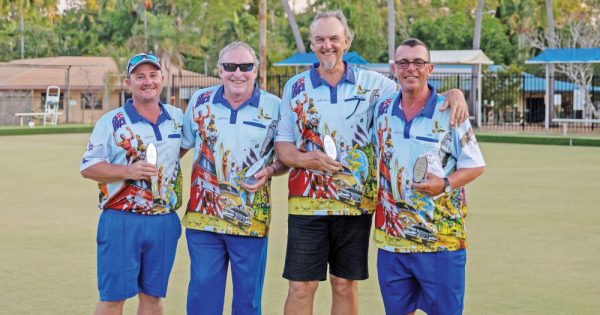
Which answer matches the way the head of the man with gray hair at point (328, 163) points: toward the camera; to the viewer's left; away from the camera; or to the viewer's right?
toward the camera

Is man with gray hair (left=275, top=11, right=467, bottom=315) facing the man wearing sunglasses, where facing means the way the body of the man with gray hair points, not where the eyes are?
no

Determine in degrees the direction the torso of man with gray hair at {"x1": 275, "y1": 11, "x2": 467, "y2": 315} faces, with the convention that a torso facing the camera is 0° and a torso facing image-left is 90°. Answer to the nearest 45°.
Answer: approximately 0°

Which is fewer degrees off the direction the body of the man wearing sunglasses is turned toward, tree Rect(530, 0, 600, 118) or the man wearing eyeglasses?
the man wearing eyeglasses

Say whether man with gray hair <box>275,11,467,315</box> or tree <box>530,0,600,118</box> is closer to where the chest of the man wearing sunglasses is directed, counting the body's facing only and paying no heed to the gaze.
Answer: the man with gray hair

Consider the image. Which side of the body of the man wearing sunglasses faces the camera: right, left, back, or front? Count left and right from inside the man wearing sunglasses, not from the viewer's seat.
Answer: front

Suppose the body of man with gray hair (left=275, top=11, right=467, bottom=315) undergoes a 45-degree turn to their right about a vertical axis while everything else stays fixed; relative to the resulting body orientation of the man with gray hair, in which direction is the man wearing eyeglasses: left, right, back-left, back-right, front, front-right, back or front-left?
left

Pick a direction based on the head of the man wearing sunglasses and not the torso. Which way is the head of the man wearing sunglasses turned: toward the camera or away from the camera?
toward the camera

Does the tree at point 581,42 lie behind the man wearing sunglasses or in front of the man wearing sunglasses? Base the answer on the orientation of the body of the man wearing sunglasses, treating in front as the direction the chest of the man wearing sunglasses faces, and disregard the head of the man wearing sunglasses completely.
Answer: behind

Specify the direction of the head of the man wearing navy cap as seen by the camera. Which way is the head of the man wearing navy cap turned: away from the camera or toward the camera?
toward the camera

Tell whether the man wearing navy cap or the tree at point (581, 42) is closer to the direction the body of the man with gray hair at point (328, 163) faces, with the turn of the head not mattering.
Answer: the man wearing navy cap

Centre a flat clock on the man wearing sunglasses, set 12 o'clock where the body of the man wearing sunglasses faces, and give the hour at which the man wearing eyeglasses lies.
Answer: The man wearing eyeglasses is roughly at 10 o'clock from the man wearing sunglasses.

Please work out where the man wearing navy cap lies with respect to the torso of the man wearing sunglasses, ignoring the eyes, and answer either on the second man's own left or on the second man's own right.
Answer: on the second man's own right

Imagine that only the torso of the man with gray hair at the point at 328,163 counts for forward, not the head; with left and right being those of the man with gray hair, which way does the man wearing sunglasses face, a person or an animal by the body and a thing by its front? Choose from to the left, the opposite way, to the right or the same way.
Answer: the same way

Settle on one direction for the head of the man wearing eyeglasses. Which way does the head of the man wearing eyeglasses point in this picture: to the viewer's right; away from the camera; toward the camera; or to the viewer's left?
toward the camera

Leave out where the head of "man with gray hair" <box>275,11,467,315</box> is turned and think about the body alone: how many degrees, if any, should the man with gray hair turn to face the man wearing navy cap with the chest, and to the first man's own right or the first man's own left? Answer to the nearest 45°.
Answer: approximately 90° to the first man's own right

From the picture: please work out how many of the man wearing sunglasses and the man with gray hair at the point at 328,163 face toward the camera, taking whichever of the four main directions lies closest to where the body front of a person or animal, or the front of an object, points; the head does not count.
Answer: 2
